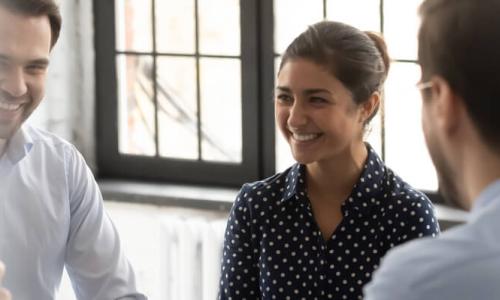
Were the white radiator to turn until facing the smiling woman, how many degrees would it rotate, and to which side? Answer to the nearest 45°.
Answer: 0° — it already faces them

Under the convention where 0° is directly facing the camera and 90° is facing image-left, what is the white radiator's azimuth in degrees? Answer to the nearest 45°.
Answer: approximately 0°

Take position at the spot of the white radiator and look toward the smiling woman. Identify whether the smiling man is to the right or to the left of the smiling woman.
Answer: right

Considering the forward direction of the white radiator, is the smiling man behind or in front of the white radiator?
in front
